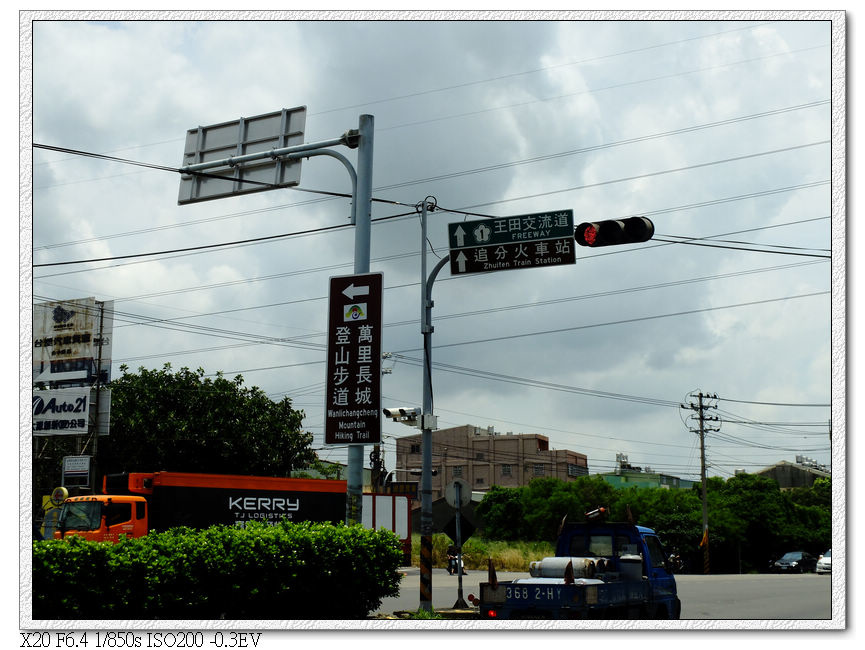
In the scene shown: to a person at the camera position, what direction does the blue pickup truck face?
facing away from the viewer and to the right of the viewer

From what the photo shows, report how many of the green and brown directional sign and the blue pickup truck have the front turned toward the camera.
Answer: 1

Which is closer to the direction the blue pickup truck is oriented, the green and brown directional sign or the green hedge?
the green and brown directional sign
